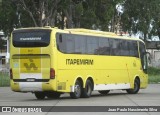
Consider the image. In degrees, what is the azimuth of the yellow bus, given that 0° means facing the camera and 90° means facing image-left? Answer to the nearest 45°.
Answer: approximately 225°
